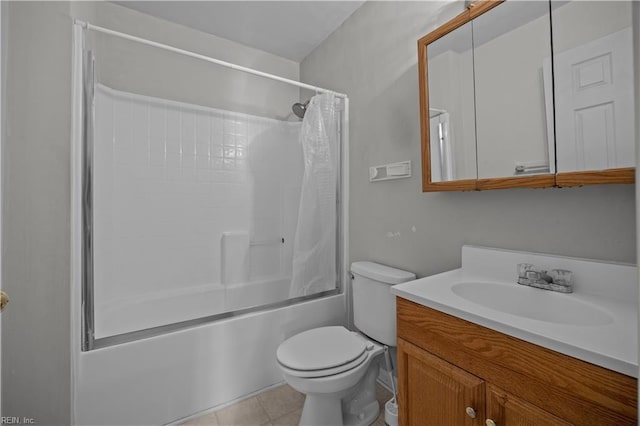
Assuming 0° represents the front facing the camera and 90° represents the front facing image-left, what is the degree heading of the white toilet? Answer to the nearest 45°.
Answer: approximately 45°

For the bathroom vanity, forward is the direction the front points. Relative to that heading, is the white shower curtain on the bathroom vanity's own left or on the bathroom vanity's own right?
on the bathroom vanity's own right

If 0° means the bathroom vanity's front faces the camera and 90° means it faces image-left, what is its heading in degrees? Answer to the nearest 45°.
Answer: approximately 45°

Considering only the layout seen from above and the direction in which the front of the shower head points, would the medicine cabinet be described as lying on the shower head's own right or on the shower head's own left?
on the shower head's own left

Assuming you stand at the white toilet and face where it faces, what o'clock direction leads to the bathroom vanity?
The bathroom vanity is roughly at 9 o'clock from the white toilet.

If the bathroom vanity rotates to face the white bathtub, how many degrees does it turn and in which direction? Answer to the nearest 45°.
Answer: approximately 45° to its right
